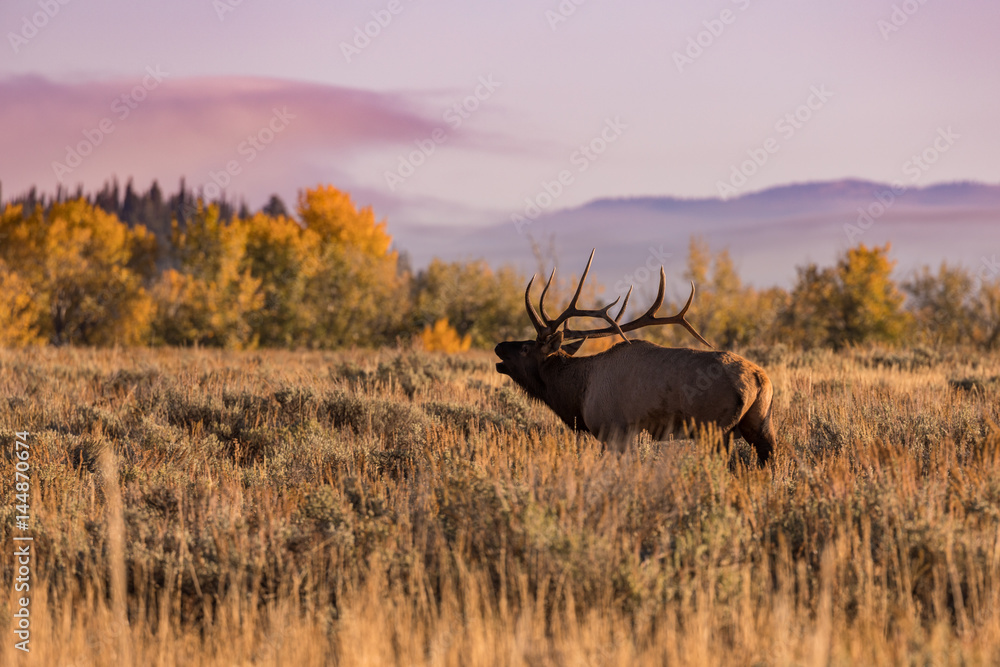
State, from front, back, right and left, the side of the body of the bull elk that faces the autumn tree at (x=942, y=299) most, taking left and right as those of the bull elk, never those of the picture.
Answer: right

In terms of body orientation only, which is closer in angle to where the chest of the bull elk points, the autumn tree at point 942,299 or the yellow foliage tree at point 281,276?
the yellow foliage tree

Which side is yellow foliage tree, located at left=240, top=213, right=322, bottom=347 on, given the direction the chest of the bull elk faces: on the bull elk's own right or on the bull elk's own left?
on the bull elk's own right

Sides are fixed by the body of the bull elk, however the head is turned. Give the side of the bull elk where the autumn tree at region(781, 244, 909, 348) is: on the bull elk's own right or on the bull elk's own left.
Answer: on the bull elk's own right

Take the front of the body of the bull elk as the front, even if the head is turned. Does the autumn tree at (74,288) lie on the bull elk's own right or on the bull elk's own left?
on the bull elk's own right

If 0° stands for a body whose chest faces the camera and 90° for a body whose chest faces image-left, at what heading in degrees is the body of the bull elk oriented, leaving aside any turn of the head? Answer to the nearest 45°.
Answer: approximately 90°
